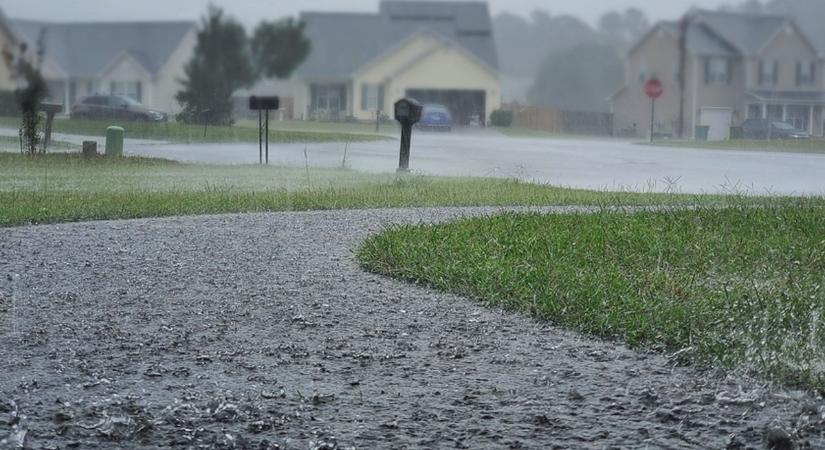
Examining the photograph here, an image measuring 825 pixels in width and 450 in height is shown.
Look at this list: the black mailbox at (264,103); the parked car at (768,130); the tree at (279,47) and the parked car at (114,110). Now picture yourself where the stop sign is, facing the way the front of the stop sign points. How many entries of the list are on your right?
3

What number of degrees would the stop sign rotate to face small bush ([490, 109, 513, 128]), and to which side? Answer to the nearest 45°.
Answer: approximately 135° to its right

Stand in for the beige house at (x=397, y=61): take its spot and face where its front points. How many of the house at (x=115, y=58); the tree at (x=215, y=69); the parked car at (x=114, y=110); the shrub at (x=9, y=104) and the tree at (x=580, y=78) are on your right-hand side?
4

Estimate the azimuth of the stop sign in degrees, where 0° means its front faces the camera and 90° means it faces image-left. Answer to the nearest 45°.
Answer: approximately 0°

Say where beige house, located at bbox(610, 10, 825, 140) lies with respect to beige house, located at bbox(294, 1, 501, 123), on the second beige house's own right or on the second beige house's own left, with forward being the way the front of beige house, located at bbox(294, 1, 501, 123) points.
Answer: on the second beige house's own left

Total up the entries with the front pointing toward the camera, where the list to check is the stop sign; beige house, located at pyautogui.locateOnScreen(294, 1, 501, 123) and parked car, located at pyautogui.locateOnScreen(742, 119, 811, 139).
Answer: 2

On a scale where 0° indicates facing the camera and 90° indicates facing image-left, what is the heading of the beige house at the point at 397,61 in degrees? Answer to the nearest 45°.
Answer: approximately 0°

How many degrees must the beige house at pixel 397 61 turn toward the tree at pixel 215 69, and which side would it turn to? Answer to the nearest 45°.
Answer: approximately 90° to its right
